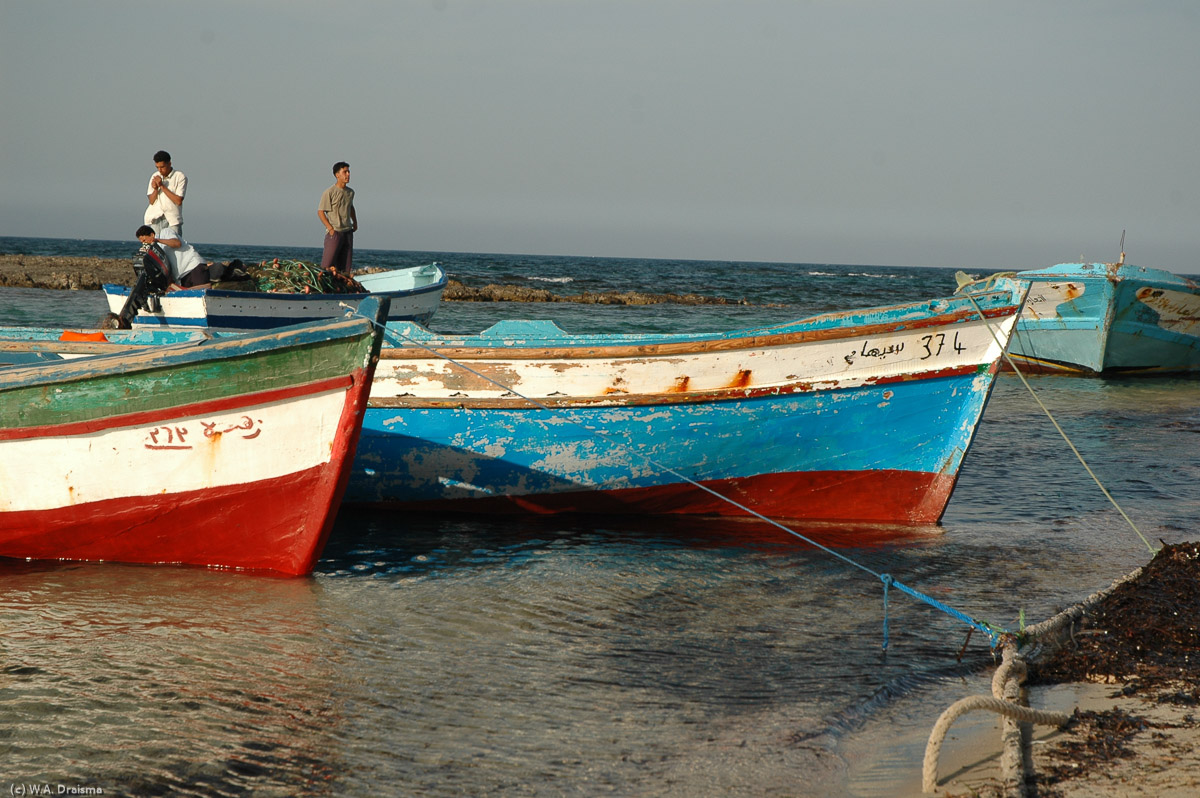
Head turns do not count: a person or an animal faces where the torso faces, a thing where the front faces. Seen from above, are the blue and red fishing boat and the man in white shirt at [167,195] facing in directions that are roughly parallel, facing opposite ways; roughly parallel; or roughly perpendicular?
roughly perpendicular

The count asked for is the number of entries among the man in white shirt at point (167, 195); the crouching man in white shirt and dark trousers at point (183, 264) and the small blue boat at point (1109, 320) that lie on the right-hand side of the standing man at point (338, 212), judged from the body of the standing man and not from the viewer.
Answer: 2

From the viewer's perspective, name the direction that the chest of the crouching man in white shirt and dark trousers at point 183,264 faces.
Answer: to the viewer's left

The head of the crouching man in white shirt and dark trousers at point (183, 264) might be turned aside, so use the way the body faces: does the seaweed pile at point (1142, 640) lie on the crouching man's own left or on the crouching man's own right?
on the crouching man's own left

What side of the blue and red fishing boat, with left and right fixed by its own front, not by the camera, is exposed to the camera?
right

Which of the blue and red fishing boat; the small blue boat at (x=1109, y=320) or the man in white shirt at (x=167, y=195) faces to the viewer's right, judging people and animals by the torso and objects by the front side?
the blue and red fishing boat

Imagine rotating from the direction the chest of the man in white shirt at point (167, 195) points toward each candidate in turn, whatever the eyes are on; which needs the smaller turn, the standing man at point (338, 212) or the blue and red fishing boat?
the blue and red fishing boat

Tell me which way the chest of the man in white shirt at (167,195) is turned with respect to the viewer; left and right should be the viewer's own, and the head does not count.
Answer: facing the viewer and to the left of the viewer

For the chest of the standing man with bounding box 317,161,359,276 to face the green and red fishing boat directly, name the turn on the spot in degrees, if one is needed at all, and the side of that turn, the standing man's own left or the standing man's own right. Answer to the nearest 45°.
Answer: approximately 45° to the standing man's own right
